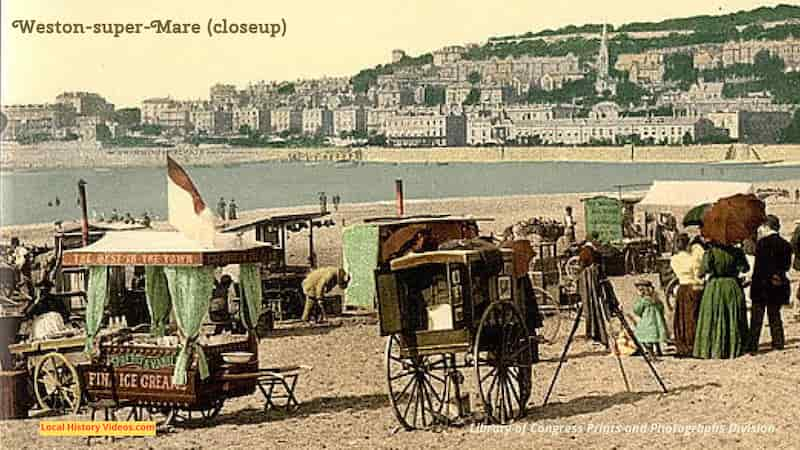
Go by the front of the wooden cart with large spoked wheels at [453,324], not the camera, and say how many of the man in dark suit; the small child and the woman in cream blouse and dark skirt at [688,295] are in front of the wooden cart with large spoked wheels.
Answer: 3

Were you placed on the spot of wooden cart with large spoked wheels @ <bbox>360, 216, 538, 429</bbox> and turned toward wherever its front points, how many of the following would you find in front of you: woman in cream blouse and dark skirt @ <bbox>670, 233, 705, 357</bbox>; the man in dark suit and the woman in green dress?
3

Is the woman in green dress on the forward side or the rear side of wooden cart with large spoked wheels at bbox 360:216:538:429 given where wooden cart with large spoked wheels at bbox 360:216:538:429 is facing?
on the forward side

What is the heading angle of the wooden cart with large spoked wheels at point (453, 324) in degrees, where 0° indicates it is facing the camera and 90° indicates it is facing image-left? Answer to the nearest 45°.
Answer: approximately 225°

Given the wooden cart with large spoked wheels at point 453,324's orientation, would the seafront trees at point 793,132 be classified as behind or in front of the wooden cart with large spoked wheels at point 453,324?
in front

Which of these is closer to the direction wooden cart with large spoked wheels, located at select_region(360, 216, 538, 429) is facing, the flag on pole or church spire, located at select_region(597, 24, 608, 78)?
the church spire

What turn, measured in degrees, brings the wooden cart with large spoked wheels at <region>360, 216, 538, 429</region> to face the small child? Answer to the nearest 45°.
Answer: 0° — it already faces them
